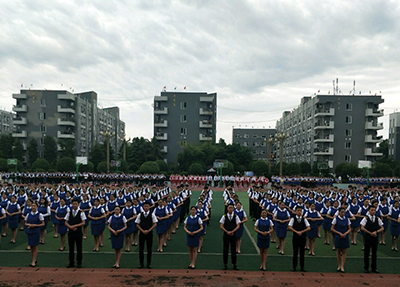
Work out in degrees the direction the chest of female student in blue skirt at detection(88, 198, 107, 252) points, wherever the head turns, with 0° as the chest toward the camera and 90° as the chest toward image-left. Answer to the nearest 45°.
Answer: approximately 0°

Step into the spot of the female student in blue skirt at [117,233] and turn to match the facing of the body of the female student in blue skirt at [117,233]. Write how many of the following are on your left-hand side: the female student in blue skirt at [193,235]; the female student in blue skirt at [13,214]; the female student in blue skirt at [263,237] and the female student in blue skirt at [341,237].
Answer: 3

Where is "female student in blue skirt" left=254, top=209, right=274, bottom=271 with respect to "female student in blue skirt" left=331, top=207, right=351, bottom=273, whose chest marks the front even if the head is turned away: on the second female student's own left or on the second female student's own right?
on the second female student's own right

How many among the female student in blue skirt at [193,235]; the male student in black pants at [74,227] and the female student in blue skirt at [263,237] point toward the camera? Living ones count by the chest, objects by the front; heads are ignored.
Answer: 3

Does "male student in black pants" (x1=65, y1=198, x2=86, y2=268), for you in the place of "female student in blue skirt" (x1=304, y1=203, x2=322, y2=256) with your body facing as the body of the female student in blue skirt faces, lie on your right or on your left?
on your right

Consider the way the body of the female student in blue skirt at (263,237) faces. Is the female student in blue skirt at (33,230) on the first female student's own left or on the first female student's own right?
on the first female student's own right

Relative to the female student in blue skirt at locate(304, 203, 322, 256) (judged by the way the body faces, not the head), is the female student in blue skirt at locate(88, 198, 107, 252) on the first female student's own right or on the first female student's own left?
on the first female student's own right

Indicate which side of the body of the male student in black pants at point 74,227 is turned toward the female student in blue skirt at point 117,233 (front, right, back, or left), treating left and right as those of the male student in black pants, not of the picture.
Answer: left

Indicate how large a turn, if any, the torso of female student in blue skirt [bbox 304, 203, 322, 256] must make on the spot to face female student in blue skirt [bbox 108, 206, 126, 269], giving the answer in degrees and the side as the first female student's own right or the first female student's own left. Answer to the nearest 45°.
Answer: approximately 45° to the first female student's own right

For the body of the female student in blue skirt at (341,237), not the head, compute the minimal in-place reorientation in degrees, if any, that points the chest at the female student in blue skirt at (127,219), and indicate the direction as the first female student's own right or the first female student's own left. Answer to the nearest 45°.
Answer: approximately 90° to the first female student's own right

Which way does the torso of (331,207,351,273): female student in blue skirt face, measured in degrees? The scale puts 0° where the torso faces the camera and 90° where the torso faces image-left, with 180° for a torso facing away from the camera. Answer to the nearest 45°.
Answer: approximately 0°
